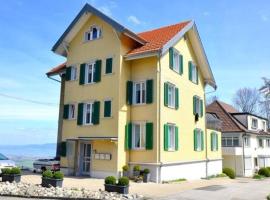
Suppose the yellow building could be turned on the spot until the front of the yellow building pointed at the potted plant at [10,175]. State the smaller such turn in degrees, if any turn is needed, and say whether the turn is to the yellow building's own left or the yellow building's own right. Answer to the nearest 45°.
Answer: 0° — it already faces it

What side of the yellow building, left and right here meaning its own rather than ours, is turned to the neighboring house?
back

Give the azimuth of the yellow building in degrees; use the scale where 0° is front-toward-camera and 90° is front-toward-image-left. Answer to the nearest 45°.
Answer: approximately 45°

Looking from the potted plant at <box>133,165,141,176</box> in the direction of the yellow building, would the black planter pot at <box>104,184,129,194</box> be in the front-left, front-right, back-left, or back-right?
back-left
